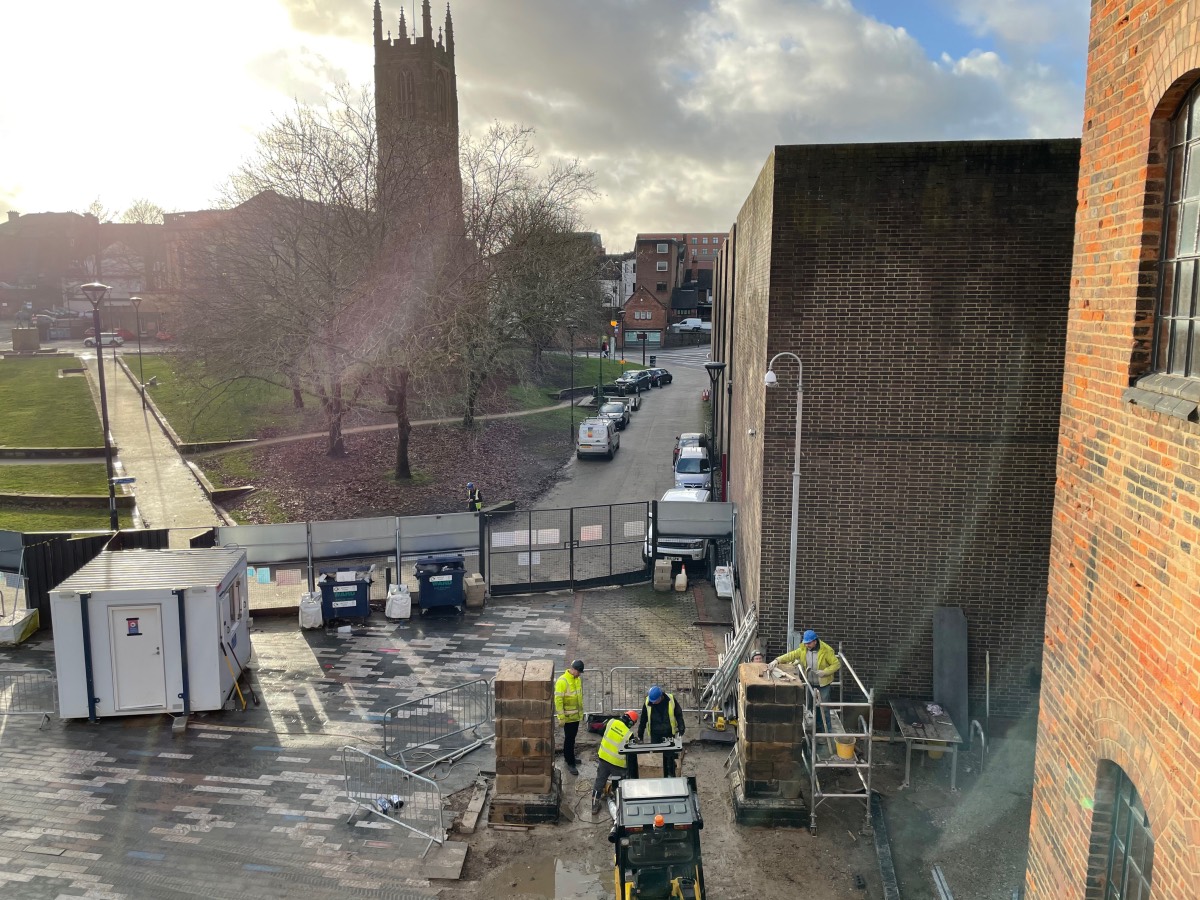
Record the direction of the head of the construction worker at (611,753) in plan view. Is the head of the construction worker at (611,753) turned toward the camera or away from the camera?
away from the camera

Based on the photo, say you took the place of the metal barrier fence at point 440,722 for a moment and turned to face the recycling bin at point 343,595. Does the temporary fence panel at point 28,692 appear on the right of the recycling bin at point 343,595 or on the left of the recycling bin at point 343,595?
left

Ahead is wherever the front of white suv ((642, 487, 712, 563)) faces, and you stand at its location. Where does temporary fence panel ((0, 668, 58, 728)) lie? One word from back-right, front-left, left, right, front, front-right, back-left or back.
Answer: front-right

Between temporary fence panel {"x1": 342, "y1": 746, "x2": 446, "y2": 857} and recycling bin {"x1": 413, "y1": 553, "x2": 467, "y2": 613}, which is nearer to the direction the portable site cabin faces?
the temporary fence panel

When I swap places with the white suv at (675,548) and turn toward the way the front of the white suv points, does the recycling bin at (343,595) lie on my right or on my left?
on my right

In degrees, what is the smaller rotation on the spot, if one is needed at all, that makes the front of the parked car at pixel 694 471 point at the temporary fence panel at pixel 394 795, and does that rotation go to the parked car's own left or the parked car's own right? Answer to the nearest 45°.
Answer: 0° — it already faces it

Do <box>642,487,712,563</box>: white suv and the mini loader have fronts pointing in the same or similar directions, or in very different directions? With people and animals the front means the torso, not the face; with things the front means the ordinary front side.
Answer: very different directions

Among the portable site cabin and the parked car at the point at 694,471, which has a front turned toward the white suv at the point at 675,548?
the parked car

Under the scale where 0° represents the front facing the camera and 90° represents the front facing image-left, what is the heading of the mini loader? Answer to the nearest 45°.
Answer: approximately 180°
